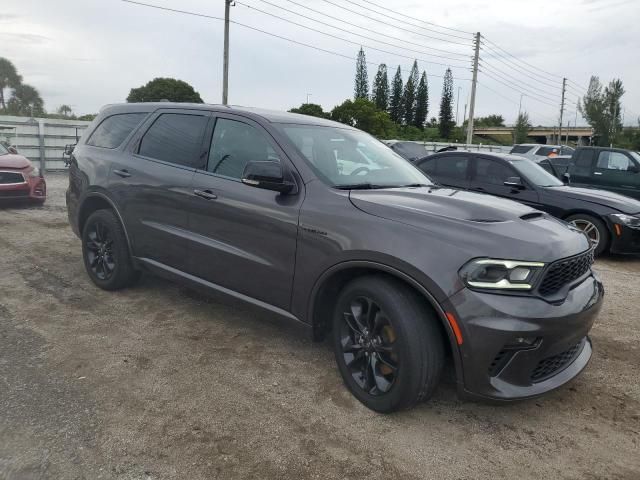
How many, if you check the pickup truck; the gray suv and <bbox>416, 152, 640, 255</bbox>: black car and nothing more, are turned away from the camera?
0

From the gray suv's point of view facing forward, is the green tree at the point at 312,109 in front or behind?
behind

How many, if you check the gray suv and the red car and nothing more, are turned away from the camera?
0

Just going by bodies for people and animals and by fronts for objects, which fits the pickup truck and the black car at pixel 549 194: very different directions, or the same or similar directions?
same or similar directions

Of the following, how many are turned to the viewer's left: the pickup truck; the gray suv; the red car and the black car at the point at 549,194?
0

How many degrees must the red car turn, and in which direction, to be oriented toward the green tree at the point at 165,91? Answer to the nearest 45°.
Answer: approximately 135° to its left

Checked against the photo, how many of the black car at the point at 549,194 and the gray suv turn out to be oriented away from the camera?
0

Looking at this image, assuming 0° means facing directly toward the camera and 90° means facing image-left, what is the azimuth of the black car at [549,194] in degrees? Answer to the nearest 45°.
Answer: approximately 315°
